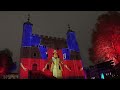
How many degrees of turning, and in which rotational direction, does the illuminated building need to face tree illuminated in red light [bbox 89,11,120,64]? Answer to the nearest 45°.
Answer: approximately 135° to its left

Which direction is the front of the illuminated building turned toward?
toward the camera
